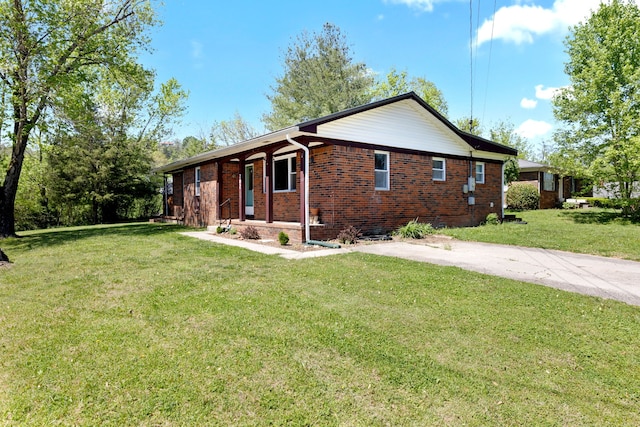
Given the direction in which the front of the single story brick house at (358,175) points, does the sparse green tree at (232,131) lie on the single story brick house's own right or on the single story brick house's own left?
on the single story brick house's own right

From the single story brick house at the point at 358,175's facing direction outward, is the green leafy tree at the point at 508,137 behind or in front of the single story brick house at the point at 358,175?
behind

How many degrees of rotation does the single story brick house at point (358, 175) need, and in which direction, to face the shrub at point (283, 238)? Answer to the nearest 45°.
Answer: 0° — it already faces it

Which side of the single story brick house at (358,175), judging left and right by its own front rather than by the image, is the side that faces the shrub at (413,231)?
left

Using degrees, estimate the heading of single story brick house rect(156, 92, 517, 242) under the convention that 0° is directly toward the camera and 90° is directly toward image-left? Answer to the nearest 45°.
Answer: approximately 45°

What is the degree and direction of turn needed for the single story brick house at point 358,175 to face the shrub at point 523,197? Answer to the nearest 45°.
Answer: approximately 180°
